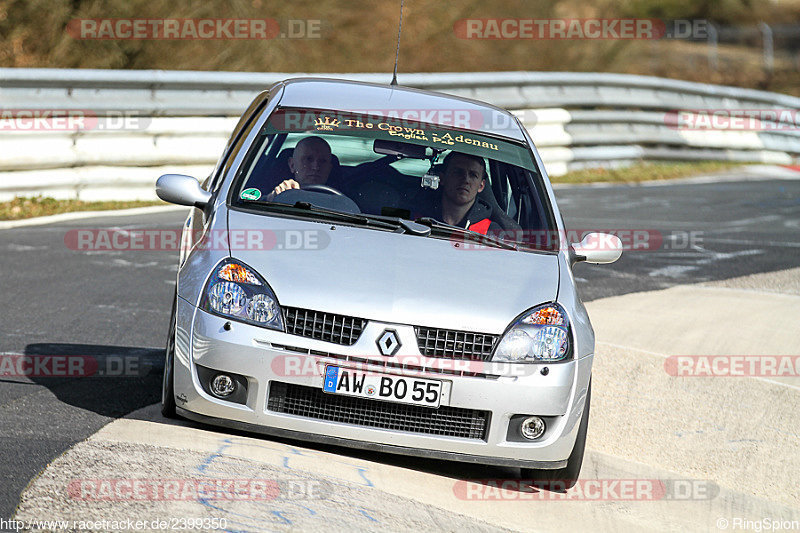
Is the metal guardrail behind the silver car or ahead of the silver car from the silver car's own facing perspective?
behind

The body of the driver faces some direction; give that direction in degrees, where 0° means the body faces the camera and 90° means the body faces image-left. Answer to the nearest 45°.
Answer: approximately 0°

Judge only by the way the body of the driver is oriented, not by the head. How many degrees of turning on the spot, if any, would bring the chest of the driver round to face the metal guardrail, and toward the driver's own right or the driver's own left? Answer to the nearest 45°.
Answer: approximately 180°
